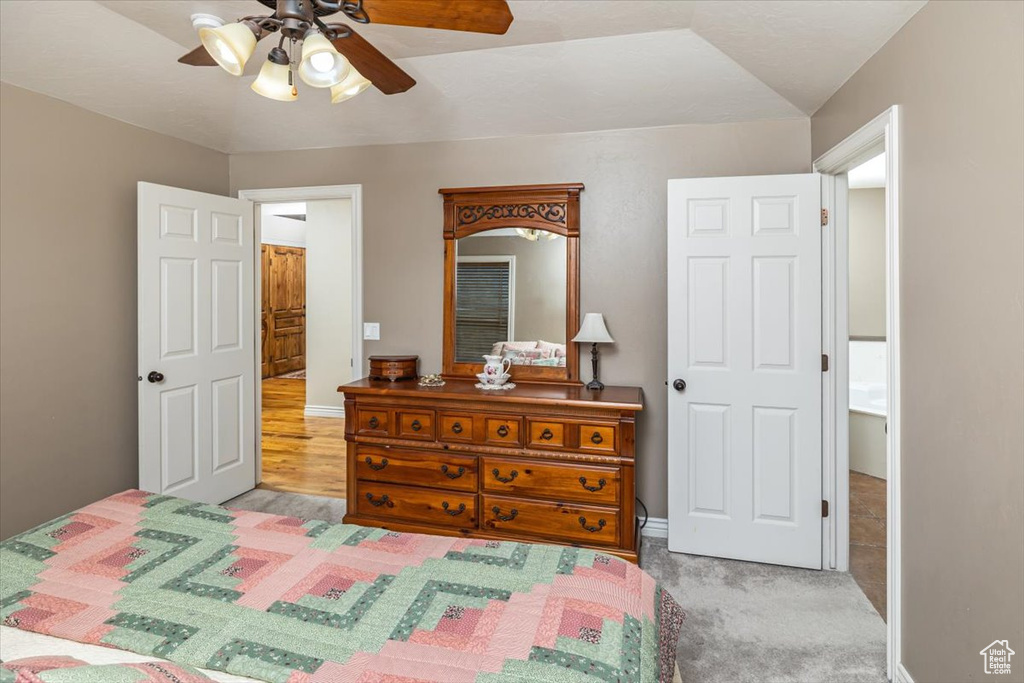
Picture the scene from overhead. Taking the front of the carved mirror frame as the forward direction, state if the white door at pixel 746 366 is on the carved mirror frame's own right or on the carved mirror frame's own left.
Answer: on the carved mirror frame's own left

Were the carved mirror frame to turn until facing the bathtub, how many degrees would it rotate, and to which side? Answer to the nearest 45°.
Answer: approximately 135° to its left

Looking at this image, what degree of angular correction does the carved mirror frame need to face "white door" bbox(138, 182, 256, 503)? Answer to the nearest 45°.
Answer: approximately 90° to its right

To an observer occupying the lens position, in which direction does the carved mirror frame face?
facing the viewer

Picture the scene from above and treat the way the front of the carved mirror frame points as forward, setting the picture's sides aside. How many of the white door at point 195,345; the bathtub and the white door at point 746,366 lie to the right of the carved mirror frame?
1

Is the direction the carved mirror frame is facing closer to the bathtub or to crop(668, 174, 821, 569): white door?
the white door
